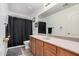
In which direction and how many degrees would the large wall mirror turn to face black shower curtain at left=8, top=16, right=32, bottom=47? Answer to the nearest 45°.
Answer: approximately 45° to its right
